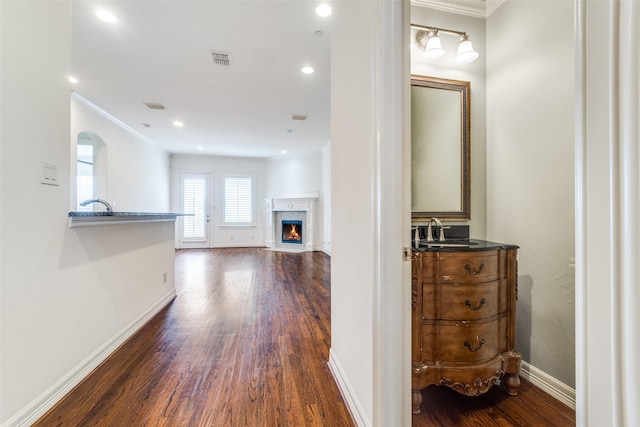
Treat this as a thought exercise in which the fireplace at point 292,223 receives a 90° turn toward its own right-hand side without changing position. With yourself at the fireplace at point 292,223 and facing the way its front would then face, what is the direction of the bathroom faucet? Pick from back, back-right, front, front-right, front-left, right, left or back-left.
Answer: back-left

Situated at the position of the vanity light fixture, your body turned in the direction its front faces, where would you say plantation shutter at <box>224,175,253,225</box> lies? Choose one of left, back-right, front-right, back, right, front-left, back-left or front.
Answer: back

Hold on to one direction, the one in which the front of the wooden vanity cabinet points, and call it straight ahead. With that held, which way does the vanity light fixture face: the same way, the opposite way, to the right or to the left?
the same way

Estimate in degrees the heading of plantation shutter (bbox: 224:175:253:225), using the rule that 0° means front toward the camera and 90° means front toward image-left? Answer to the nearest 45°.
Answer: approximately 0°

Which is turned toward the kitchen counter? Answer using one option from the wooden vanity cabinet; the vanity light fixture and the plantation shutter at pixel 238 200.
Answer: the plantation shutter

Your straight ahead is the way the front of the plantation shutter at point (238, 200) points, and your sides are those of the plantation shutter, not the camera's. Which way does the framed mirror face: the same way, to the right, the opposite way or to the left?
the same way

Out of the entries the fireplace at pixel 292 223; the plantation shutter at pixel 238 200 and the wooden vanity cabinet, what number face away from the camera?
0

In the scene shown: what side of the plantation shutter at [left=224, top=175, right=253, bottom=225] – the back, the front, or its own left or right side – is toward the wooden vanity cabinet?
front

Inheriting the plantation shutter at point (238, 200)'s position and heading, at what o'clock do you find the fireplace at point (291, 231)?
The fireplace is roughly at 10 o'clock from the plantation shutter.

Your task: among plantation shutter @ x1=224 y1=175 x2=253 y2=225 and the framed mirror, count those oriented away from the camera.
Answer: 0

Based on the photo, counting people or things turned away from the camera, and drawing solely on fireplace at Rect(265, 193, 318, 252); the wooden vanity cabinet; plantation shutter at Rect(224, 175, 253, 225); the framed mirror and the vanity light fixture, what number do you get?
0

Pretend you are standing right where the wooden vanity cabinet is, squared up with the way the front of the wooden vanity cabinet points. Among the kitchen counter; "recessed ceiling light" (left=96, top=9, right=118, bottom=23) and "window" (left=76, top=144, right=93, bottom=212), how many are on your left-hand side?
0

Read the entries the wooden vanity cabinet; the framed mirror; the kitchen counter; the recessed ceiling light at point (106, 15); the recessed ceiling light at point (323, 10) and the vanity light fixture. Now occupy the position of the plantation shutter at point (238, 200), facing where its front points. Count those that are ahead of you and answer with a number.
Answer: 6

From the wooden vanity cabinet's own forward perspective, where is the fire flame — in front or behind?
behind

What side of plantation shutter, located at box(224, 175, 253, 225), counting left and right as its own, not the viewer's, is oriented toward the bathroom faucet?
front

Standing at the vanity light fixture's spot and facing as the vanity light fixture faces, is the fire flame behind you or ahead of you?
behind

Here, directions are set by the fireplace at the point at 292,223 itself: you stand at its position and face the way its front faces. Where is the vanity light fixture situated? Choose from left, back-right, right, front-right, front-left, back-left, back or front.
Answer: front-left

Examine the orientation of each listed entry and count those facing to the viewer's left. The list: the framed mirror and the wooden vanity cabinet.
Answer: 0

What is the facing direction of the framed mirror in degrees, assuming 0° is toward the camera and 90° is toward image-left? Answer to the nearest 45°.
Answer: approximately 315°

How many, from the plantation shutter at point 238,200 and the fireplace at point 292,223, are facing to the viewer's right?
0

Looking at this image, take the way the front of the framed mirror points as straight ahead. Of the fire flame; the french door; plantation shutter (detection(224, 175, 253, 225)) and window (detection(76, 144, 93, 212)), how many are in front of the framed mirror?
0

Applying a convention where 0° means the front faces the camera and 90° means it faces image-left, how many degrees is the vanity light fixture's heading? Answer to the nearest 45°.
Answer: approximately 315°

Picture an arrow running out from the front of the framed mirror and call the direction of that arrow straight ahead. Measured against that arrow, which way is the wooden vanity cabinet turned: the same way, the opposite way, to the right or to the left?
the same way
